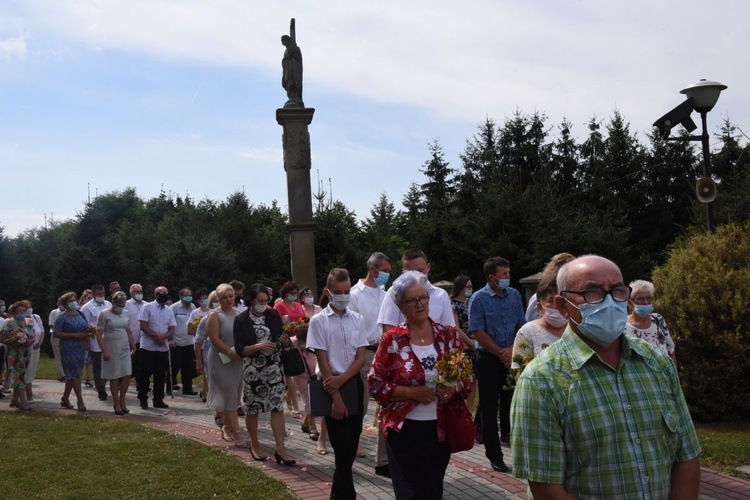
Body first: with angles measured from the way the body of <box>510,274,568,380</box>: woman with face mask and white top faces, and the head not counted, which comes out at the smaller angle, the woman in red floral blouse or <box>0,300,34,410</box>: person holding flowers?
the woman in red floral blouse

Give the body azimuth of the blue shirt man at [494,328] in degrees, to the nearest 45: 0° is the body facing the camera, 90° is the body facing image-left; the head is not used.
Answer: approximately 315°

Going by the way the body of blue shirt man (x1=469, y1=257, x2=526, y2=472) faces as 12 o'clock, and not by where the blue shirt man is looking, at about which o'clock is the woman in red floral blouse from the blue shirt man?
The woman in red floral blouse is roughly at 2 o'clock from the blue shirt man.

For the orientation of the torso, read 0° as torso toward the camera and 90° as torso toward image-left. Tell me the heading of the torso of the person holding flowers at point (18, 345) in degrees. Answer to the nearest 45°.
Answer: approximately 315°

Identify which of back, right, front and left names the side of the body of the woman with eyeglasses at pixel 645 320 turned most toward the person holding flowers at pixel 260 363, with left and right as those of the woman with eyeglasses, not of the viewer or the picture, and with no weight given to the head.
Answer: right

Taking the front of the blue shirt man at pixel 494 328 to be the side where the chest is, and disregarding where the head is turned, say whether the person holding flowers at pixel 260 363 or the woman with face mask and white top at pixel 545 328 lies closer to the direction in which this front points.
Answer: the woman with face mask and white top
